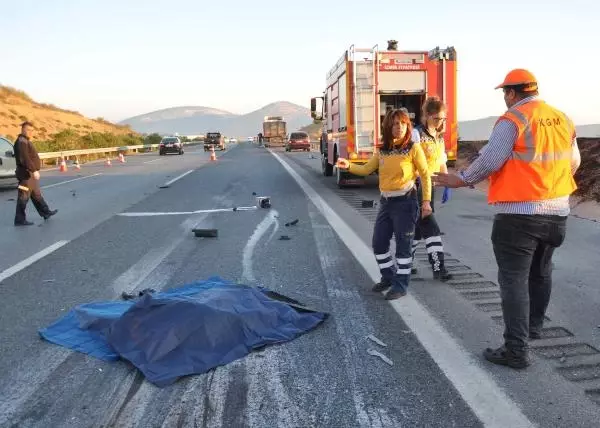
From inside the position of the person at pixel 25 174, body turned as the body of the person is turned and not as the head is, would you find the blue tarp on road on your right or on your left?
on your right

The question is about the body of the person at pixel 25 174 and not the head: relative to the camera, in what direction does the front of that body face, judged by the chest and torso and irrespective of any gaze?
to the viewer's right

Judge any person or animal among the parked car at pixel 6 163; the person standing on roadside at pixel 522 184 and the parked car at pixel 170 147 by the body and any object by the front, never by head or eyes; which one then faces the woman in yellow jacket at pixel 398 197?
the person standing on roadside

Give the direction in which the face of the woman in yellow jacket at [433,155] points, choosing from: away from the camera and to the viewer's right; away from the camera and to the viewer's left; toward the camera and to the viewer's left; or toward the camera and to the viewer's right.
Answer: toward the camera and to the viewer's right

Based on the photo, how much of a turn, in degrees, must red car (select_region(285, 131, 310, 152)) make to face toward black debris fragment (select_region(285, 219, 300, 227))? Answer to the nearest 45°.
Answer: approximately 180°

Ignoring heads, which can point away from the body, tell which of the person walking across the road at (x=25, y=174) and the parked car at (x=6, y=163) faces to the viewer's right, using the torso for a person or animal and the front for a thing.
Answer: the person walking across the road

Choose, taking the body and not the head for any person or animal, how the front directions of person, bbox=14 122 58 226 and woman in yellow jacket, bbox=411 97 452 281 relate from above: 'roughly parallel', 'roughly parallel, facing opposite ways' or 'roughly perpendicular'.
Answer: roughly perpendicular

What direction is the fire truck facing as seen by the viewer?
away from the camera

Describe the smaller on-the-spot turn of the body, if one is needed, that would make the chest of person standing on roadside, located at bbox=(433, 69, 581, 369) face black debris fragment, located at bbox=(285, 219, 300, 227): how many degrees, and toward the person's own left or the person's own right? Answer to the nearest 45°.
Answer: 0° — they already face it

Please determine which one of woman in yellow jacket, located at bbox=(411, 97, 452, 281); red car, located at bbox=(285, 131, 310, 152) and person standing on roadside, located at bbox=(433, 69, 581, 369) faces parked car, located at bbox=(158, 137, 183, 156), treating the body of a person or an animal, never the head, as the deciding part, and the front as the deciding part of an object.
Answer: the person standing on roadside

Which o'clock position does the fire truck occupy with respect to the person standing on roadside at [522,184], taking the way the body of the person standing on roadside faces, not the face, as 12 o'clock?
The fire truck is roughly at 1 o'clock from the person standing on roadside.

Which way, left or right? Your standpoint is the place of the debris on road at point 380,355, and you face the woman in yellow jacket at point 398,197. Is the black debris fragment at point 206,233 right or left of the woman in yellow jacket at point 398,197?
left

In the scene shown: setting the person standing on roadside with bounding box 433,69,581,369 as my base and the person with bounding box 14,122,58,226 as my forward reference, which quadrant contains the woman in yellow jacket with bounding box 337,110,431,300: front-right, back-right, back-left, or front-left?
front-right

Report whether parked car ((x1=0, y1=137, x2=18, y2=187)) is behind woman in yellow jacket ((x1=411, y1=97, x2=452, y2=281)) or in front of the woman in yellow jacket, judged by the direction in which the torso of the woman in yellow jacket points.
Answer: behind

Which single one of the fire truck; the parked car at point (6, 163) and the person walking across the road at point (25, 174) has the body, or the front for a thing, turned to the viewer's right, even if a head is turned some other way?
the person walking across the road
